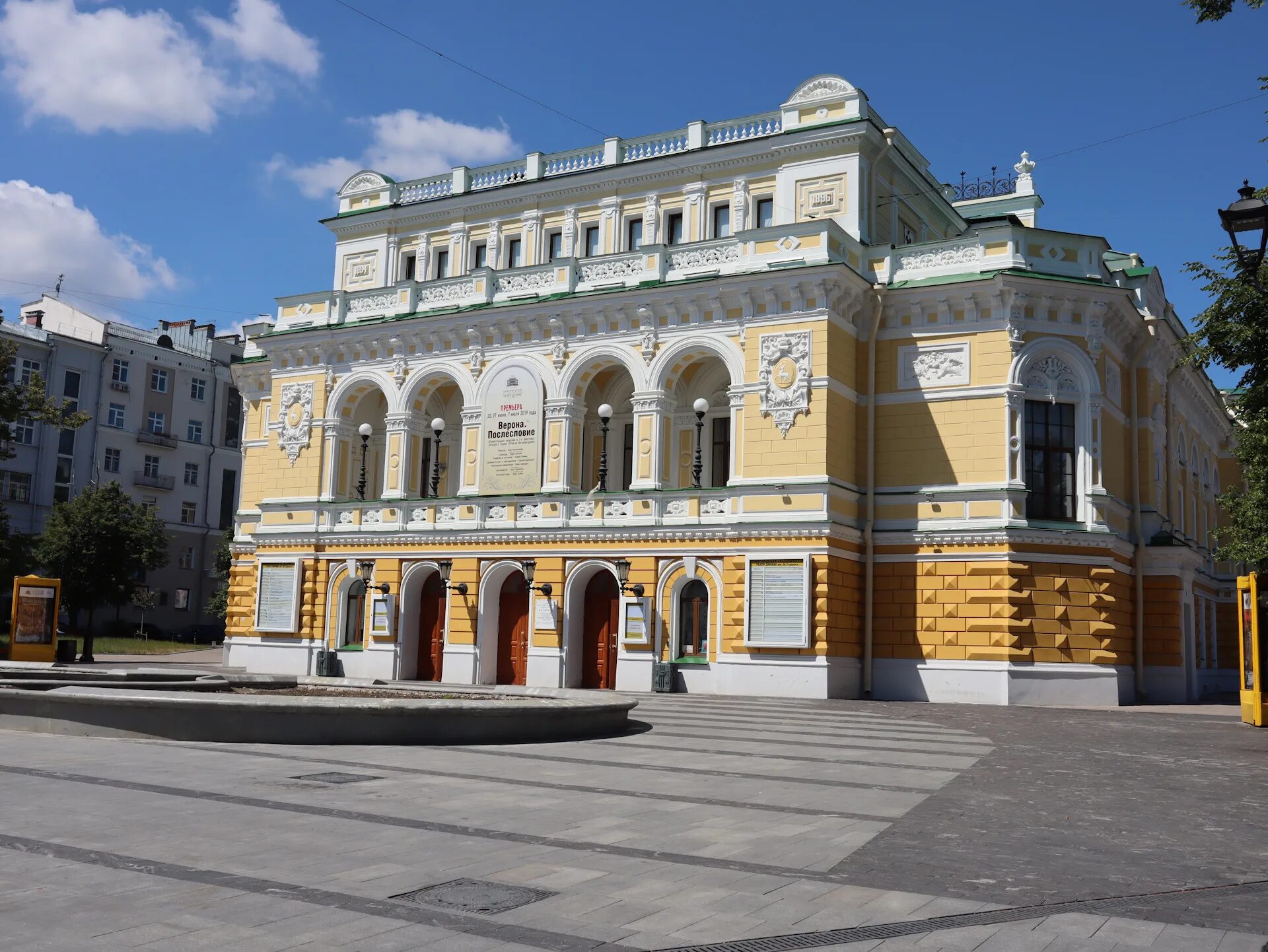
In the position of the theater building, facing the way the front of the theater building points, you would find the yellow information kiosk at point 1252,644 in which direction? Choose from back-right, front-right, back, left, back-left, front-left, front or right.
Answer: left

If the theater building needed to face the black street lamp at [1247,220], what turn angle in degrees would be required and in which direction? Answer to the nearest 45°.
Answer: approximately 45° to its left

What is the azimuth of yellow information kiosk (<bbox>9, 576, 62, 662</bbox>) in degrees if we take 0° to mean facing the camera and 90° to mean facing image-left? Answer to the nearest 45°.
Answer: approximately 0°

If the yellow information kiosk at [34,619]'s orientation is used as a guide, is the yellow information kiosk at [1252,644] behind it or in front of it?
in front

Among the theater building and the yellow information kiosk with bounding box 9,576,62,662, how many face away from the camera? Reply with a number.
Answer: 0

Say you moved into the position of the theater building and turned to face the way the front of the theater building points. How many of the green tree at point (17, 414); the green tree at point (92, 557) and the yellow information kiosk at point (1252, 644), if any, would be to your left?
1

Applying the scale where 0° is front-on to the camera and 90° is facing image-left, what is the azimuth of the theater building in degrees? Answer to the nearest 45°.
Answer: approximately 45°

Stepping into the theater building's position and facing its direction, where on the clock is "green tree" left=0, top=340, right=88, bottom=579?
The green tree is roughly at 2 o'clock from the theater building.

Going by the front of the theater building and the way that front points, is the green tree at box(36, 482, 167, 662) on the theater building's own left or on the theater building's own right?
on the theater building's own right

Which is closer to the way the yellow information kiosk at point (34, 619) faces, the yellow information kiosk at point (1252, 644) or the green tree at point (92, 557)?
the yellow information kiosk
